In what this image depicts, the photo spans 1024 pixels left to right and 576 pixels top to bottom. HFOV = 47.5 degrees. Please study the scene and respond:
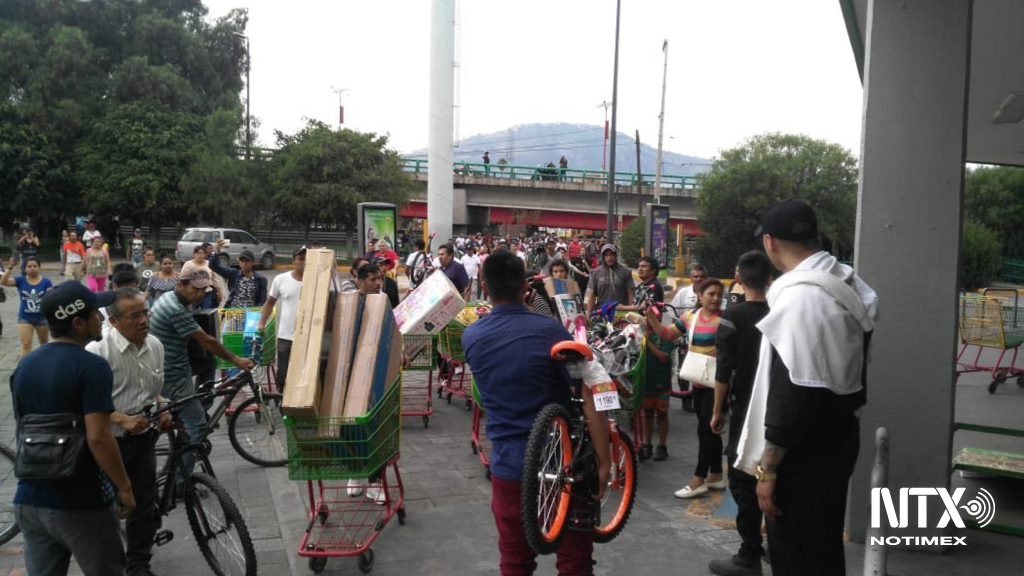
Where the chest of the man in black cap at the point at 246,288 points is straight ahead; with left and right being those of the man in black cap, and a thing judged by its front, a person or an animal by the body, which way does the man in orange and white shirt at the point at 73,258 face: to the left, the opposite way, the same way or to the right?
the same way

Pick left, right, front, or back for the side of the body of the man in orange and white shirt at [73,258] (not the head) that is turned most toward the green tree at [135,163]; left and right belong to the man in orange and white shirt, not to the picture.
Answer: back

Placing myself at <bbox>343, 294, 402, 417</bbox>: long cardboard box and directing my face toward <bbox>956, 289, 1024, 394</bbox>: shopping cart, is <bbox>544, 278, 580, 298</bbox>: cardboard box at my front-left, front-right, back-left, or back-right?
front-left

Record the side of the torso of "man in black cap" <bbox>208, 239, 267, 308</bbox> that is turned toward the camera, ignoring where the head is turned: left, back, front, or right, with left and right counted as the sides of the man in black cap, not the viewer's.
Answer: front

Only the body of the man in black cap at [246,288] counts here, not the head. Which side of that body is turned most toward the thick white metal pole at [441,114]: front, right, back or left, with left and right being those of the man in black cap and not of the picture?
back

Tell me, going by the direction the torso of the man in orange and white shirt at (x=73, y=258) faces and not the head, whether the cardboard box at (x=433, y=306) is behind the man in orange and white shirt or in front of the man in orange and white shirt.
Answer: in front

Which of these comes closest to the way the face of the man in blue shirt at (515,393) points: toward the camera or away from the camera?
away from the camera

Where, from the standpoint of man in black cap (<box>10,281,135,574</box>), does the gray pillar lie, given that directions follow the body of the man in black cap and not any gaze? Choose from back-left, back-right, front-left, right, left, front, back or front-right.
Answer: front-right

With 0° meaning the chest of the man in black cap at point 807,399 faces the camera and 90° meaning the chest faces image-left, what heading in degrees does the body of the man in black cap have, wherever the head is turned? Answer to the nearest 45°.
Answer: approximately 135°

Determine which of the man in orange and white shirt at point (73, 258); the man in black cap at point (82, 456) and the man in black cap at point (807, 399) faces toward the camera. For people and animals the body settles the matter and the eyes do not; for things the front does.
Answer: the man in orange and white shirt

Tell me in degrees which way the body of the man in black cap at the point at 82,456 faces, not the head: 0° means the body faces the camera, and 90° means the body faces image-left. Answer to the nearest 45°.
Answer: approximately 225°

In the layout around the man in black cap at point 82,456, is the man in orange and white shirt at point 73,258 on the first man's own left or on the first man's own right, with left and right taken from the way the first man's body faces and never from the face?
on the first man's own left

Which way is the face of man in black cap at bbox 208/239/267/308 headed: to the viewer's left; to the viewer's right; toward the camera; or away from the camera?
toward the camera

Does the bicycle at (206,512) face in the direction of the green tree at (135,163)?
no

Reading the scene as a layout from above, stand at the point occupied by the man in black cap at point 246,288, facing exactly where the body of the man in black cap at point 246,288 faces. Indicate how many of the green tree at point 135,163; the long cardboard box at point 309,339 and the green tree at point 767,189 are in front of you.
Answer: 1
